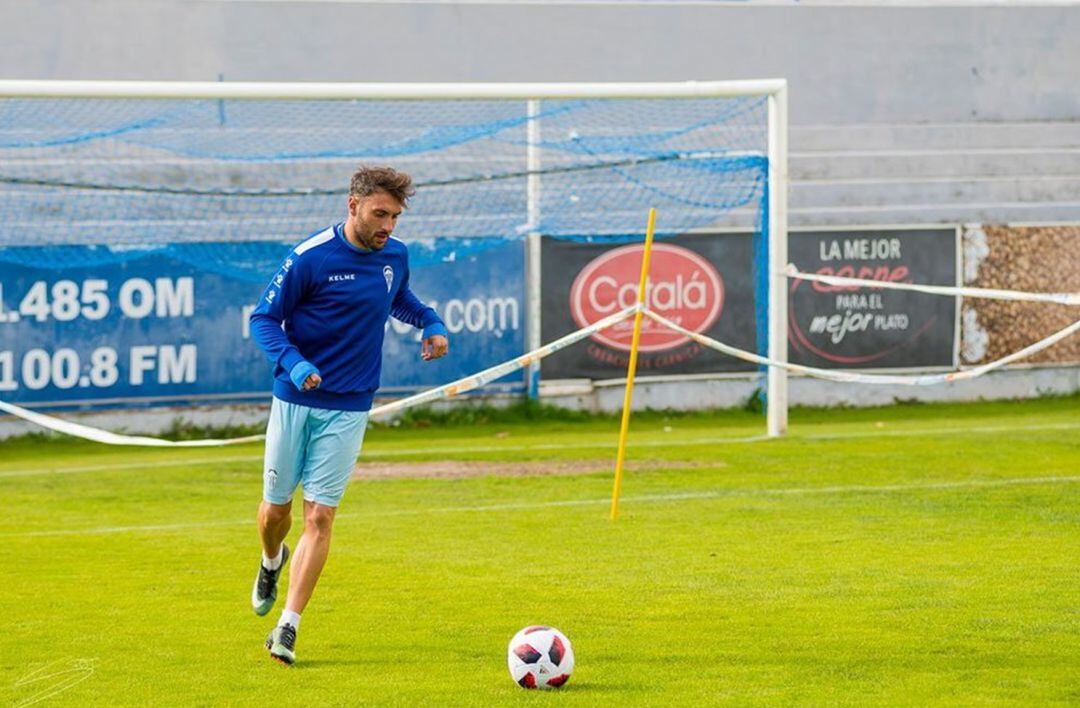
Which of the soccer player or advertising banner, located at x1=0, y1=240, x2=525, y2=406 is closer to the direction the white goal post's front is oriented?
the soccer player

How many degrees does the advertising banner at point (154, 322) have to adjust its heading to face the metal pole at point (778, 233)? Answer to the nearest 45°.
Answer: approximately 90° to its left

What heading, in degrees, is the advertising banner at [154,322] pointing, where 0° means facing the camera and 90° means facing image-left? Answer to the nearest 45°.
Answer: approximately 0°

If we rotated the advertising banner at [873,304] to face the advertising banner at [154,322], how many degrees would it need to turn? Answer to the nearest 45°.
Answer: approximately 45° to its right

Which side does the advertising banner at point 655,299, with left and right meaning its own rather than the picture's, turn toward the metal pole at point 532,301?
right

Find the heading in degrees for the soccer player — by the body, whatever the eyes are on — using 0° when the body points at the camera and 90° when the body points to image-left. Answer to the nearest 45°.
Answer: approximately 315°

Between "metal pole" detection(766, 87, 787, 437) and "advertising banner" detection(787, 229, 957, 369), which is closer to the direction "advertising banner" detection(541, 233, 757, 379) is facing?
the metal pole

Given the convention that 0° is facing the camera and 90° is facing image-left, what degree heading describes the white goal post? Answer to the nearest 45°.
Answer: approximately 0°
